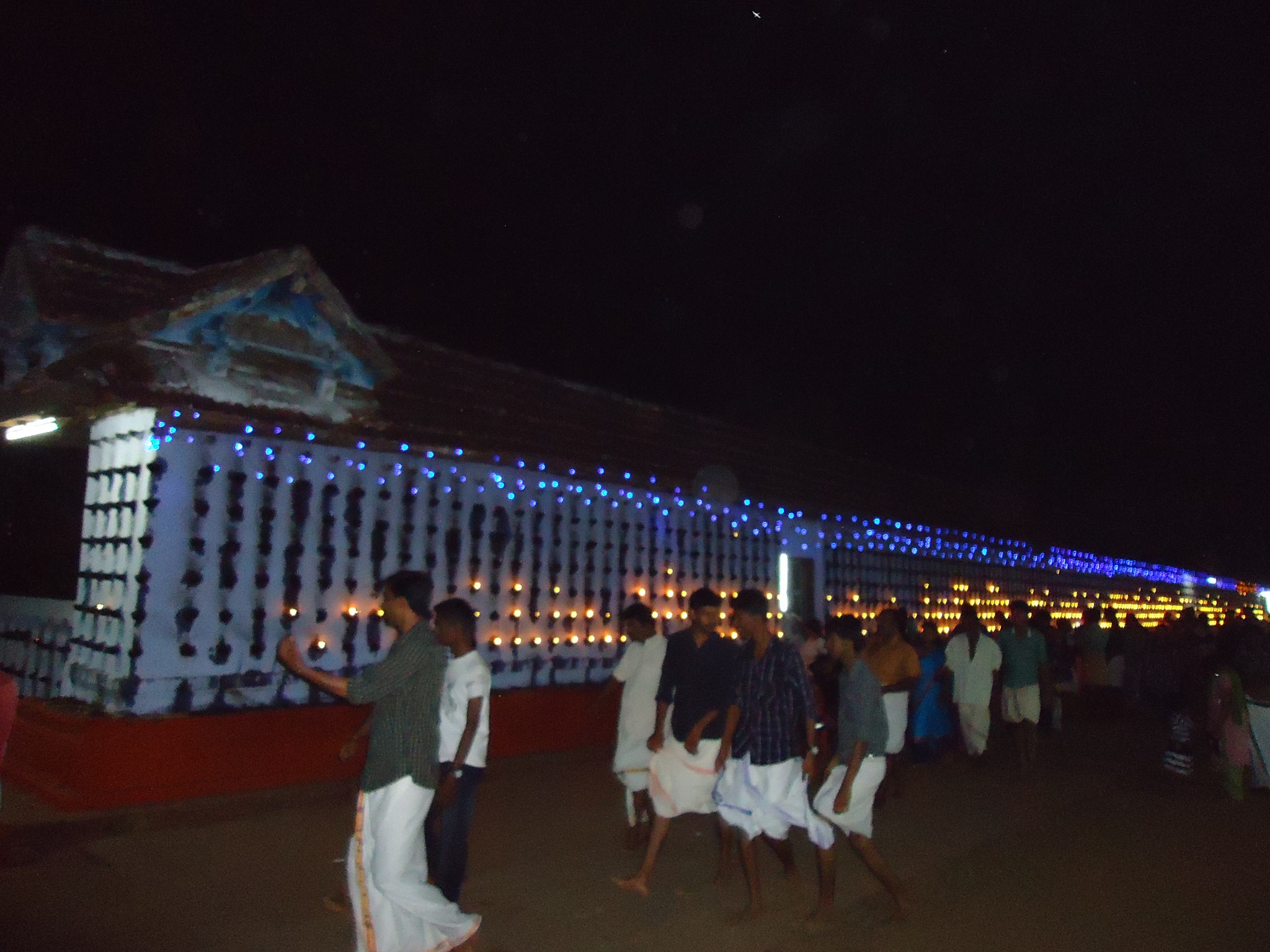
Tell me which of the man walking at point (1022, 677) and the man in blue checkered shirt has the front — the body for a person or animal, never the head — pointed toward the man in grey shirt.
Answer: the man walking

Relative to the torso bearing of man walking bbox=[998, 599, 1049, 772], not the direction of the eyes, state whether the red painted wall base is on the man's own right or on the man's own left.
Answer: on the man's own right

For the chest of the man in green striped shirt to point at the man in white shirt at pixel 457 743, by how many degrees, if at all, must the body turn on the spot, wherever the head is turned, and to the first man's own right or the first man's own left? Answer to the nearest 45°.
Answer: approximately 135° to the first man's own right

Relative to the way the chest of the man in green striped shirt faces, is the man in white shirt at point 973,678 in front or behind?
behind

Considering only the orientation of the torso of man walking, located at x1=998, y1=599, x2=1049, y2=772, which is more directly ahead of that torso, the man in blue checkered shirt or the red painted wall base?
the man in blue checkered shirt

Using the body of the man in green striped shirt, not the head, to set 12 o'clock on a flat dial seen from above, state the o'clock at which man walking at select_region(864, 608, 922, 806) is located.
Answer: The man walking is roughly at 5 o'clock from the man in green striped shirt.

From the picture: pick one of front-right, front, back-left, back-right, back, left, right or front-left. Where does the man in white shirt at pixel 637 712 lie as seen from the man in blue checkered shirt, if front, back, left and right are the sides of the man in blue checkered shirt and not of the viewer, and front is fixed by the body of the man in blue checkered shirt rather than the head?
right

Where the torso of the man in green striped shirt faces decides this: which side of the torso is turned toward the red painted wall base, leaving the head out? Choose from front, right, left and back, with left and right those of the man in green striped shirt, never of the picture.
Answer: right

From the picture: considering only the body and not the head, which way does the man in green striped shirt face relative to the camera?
to the viewer's left

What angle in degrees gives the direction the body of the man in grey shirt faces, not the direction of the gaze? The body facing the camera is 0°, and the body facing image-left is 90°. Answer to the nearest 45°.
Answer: approximately 90°

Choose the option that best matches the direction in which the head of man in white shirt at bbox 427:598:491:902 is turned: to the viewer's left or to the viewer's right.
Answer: to the viewer's left
